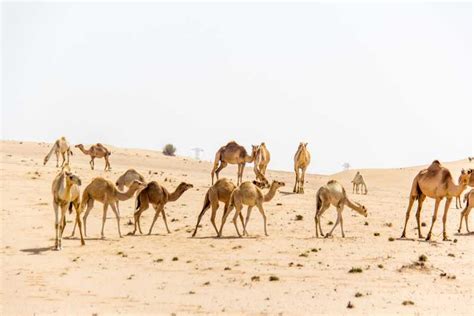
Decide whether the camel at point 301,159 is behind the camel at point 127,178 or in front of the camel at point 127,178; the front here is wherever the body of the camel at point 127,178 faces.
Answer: in front

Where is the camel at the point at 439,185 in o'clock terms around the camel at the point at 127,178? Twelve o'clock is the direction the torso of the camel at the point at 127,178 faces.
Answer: the camel at the point at 439,185 is roughly at 1 o'clock from the camel at the point at 127,178.

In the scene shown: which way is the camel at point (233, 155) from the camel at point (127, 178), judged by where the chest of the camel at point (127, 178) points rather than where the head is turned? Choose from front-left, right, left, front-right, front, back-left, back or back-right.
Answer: front-left

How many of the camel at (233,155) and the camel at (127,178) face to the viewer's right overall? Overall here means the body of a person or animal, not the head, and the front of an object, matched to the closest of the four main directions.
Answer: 2

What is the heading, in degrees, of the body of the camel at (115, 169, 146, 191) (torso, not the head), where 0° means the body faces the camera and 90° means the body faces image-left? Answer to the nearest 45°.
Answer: approximately 270°

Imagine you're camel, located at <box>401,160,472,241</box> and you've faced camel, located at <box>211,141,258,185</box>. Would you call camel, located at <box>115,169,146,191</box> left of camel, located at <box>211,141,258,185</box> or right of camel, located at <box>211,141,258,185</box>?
left

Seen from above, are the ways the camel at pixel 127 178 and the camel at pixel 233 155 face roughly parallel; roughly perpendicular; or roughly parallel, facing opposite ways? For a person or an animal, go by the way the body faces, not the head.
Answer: roughly parallel

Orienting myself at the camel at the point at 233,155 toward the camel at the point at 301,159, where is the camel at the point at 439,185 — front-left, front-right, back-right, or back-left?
front-right

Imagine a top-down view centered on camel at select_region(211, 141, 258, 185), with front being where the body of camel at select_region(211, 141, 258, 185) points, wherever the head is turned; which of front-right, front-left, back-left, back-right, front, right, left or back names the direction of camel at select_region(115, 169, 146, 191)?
back-right

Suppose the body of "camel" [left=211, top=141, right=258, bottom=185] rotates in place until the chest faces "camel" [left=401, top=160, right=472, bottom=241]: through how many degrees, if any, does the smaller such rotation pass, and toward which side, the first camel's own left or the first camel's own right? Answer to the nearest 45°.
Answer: approximately 45° to the first camel's own right

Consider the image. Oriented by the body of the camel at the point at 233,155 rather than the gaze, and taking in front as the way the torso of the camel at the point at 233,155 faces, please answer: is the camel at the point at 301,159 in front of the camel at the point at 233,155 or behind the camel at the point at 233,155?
in front

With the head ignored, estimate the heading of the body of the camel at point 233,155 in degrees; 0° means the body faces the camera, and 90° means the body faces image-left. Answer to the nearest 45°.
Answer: approximately 270°
